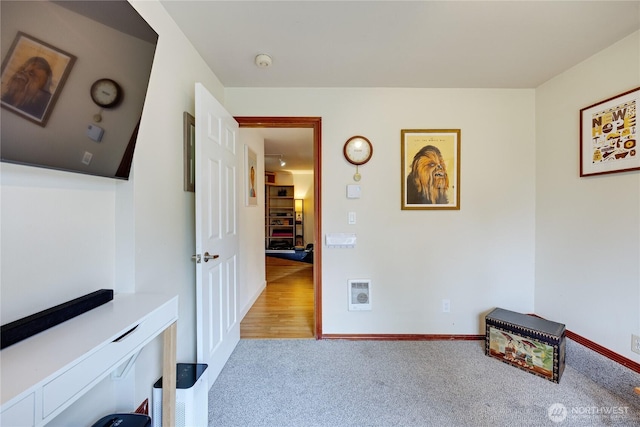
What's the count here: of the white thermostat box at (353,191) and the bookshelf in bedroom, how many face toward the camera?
2

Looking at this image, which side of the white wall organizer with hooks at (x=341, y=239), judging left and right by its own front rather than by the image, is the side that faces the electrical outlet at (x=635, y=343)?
left

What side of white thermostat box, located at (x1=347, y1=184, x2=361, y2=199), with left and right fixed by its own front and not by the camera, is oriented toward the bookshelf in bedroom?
back

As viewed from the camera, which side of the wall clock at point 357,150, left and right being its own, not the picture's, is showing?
front

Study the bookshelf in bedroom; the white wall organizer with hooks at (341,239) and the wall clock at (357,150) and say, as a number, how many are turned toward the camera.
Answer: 3

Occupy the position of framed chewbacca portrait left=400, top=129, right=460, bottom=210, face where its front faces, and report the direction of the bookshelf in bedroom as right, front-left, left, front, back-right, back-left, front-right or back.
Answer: back-right

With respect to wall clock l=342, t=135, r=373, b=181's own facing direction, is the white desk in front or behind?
in front
